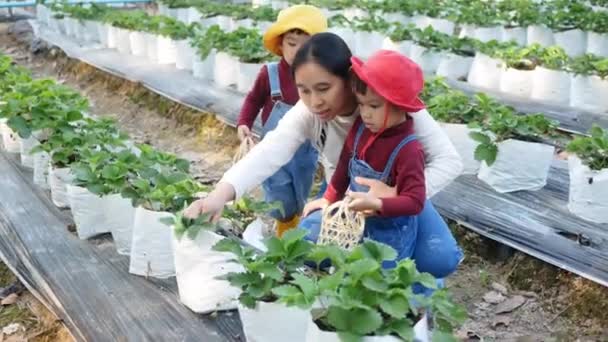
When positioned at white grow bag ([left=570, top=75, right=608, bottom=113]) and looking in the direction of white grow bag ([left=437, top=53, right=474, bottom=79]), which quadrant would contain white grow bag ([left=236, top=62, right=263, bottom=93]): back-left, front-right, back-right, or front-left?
front-left

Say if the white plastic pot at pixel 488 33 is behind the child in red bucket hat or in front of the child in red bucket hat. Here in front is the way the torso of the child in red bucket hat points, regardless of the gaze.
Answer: behind

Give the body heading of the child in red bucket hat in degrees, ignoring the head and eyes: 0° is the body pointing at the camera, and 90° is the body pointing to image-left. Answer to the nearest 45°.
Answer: approximately 45°

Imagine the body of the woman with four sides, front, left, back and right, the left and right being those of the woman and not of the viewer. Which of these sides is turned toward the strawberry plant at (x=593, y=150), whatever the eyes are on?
back

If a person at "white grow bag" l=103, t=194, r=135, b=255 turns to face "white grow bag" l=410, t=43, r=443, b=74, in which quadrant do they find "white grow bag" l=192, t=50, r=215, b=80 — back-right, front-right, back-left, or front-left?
front-left

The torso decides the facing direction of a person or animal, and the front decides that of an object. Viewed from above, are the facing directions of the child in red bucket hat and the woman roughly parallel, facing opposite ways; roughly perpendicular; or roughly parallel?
roughly parallel

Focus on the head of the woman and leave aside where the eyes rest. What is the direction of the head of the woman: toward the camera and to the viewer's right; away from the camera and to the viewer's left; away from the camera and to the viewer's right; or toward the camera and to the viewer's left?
toward the camera and to the viewer's left

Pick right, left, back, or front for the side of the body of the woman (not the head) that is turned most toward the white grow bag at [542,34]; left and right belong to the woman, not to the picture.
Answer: back

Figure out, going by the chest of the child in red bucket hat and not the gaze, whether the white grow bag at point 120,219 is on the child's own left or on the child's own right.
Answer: on the child's own right

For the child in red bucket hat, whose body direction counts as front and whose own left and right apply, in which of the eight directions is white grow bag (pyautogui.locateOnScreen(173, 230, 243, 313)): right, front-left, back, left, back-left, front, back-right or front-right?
front-right

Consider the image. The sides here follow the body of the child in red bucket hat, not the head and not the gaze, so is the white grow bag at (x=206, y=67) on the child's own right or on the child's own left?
on the child's own right

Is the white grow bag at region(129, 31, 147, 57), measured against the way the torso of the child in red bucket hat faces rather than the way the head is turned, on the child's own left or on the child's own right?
on the child's own right

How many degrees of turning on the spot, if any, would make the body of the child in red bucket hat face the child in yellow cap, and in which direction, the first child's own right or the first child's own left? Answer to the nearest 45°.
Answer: approximately 90° to the first child's own right

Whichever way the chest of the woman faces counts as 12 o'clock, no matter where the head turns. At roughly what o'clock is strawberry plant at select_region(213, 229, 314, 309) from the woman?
The strawberry plant is roughly at 11 o'clock from the woman.
